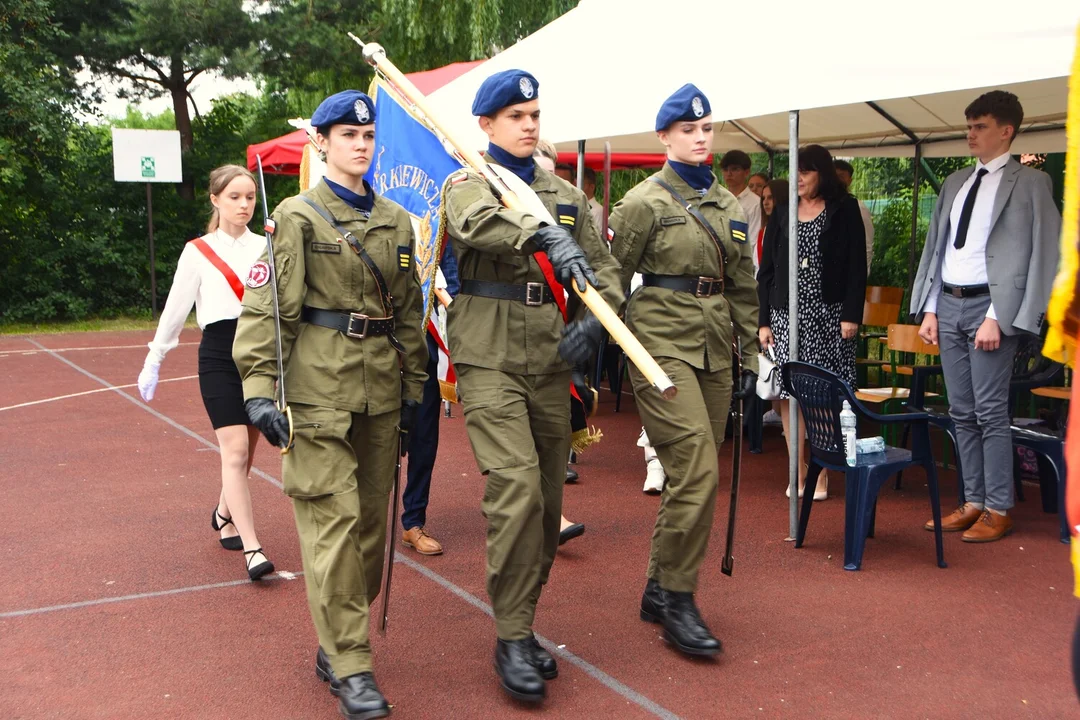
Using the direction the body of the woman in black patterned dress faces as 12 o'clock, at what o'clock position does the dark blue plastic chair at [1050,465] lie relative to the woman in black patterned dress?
The dark blue plastic chair is roughly at 8 o'clock from the woman in black patterned dress.

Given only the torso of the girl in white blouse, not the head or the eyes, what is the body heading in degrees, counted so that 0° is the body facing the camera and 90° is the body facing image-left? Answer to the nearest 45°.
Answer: approximately 315°

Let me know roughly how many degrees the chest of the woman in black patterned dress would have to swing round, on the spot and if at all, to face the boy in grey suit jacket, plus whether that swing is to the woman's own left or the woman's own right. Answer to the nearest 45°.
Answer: approximately 90° to the woman's own left
